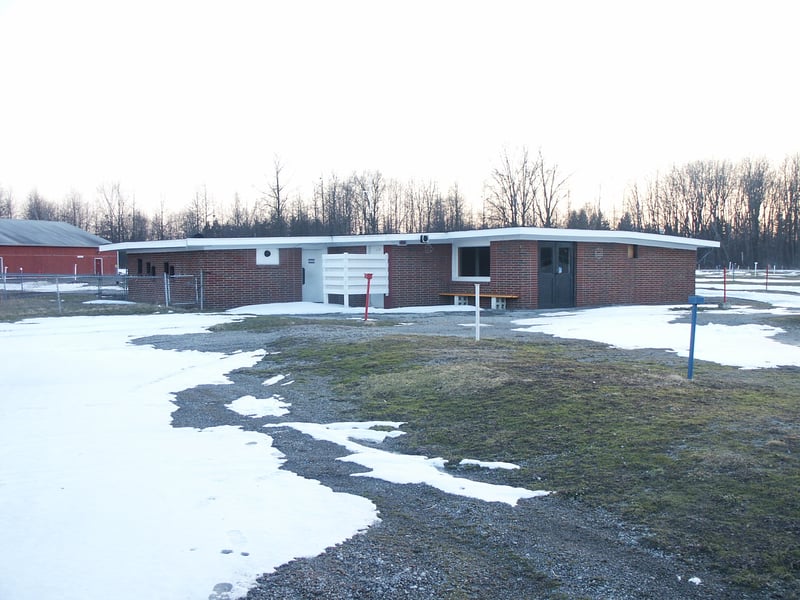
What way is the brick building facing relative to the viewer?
toward the camera
